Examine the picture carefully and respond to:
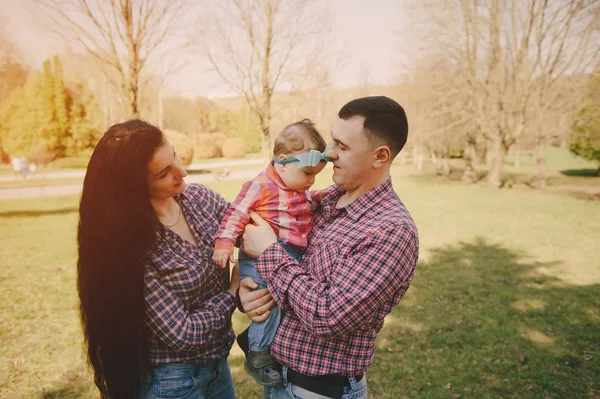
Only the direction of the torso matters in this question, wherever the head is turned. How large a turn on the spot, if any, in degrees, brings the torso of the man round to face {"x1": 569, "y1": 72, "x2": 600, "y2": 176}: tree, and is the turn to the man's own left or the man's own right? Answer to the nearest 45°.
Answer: approximately 180°

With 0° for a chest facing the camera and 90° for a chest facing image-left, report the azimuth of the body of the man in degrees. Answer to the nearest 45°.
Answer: approximately 45°

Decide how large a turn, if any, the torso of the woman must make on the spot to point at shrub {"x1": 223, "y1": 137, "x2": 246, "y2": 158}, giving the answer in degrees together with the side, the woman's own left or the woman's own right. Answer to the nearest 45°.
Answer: approximately 135° to the woman's own left

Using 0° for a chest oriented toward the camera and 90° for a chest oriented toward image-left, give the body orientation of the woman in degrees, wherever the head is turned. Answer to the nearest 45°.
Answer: approximately 315°

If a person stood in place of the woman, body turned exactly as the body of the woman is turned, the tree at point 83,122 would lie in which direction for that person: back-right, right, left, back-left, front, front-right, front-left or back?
back-left

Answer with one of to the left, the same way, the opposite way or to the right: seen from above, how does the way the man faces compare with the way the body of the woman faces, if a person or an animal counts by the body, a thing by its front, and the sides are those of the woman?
to the right

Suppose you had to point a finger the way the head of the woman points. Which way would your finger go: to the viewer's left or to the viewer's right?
to the viewer's right

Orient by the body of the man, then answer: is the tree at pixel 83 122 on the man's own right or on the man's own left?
on the man's own right

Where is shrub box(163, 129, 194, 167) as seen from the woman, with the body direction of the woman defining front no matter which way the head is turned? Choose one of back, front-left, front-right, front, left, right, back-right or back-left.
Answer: back-left

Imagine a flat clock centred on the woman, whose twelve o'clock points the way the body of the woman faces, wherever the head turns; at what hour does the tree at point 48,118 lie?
The tree is roughly at 7 o'clock from the woman.
